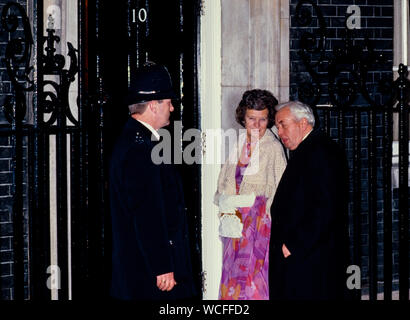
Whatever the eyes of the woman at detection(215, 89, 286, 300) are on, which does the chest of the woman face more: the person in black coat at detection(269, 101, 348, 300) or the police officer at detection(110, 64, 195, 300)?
the police officer

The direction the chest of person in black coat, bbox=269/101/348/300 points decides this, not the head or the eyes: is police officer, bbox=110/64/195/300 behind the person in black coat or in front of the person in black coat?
in front

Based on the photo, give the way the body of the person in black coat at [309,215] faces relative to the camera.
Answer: to the viewer's left

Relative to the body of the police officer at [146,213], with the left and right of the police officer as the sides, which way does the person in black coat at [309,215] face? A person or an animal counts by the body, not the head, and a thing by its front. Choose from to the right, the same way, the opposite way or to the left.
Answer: the opposite way

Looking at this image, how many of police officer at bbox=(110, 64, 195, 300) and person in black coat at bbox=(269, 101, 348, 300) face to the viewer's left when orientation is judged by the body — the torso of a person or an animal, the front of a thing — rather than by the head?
1

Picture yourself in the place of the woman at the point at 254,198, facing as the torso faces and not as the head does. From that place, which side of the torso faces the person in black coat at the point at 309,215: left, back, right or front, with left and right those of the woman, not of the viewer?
left

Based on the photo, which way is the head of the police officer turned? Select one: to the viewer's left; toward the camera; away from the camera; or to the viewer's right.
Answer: to the viewer's right

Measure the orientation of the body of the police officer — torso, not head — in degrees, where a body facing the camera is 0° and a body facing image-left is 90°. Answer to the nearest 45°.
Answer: approximately 270°

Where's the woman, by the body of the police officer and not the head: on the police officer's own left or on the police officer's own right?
on the police officer's own left
